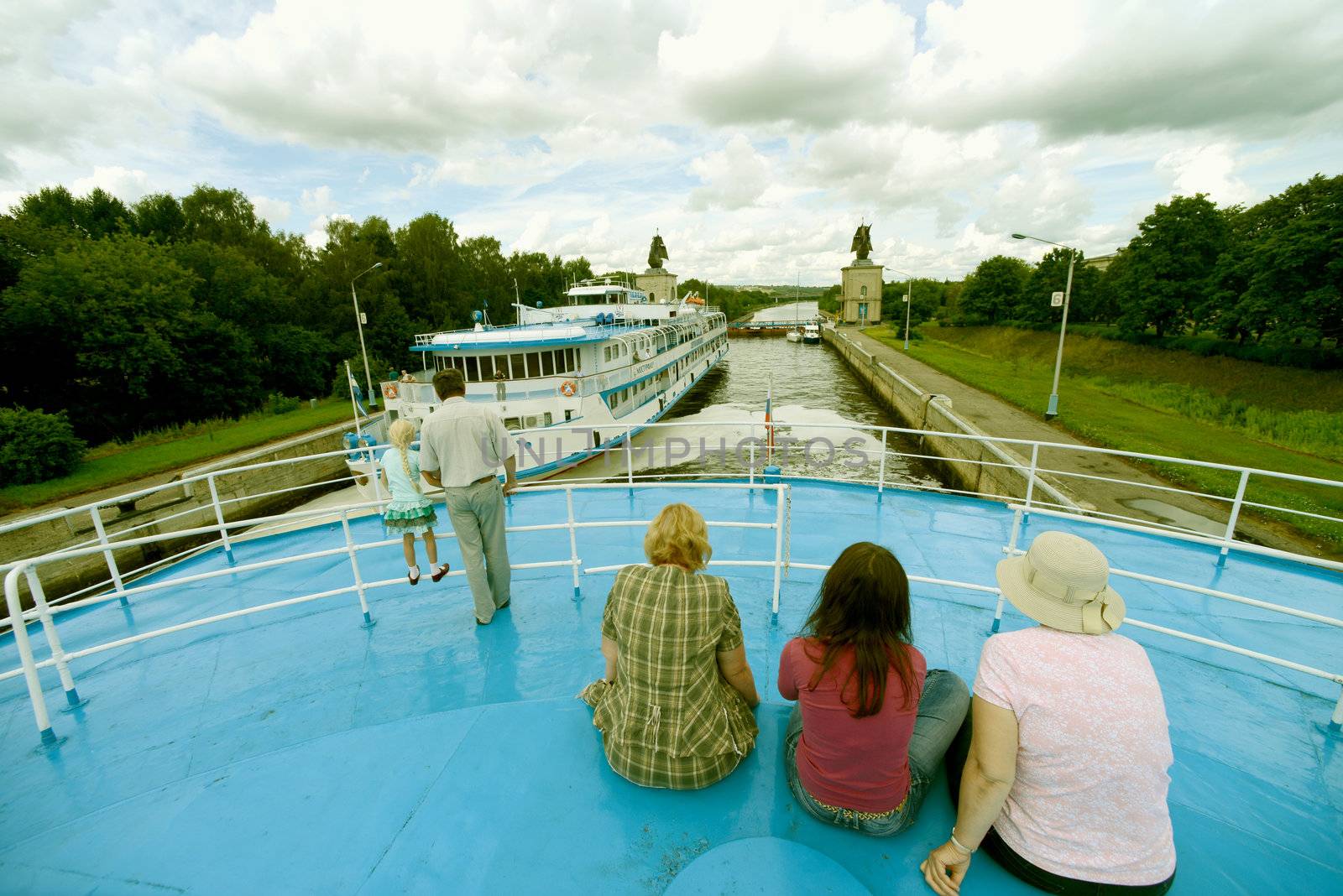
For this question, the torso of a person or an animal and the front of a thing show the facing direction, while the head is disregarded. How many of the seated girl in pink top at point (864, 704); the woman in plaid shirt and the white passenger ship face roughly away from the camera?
2

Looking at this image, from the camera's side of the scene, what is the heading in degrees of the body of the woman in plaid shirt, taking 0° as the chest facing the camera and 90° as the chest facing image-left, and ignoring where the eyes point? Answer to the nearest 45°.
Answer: approximately 180°

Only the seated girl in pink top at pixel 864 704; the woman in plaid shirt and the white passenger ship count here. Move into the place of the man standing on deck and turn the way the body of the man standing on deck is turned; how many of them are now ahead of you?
1

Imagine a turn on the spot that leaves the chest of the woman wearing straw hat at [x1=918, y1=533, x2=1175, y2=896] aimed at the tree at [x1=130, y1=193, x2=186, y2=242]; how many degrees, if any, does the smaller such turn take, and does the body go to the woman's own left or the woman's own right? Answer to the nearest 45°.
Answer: approximately 45° to the woman's own left

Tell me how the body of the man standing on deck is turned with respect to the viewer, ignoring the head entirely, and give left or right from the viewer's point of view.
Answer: facing away from the viewer

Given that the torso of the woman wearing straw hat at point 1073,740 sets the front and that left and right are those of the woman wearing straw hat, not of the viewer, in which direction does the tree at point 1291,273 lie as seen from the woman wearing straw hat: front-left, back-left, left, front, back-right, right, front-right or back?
front-right

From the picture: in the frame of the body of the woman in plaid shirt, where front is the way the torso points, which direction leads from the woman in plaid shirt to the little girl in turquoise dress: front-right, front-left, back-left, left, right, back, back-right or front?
front-left

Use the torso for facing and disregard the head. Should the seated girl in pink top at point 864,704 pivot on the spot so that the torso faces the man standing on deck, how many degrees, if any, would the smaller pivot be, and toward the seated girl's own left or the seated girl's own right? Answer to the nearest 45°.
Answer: approximately 90° to the seated girl's own left

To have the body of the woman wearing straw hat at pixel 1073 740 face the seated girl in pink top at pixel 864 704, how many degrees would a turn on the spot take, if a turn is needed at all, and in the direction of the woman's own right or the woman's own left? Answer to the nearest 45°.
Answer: approximately 45° to the woman's own left

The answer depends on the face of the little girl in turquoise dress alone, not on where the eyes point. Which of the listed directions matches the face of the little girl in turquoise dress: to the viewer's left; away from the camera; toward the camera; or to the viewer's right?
away from the camera

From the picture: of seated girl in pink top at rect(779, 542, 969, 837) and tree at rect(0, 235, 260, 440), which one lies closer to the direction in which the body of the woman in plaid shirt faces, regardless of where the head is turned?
the tree

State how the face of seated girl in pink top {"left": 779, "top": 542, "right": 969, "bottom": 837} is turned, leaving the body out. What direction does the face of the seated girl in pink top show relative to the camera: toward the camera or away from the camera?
away from the camera

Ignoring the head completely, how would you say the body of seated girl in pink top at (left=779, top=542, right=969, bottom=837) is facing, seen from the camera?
away from the camera

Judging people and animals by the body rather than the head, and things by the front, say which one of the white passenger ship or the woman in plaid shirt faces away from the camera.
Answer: the woman in plaid shirt

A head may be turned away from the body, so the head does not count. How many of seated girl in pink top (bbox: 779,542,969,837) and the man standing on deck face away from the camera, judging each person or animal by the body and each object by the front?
2

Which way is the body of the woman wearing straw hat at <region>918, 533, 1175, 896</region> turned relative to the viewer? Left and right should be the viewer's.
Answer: facing away from the viewer and to the left of the viewer

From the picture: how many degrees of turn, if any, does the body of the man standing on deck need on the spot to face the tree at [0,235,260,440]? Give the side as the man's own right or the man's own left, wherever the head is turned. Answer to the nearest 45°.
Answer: approximately 45° to the man's own left
